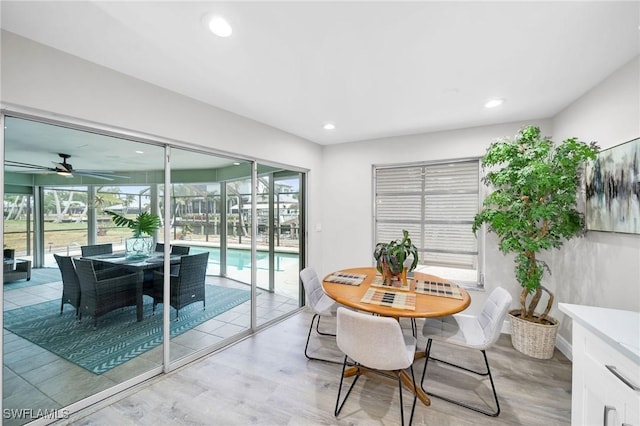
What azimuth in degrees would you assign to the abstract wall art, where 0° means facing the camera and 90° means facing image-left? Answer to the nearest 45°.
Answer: approximately 45°

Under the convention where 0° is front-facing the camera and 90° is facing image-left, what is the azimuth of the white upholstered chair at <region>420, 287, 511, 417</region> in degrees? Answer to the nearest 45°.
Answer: approximately 90°

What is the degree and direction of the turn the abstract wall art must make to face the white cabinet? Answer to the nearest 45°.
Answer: approximately 45° to its left

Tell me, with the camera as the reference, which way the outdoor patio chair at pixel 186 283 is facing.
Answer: facing away from the viewer and to the left of the viewer

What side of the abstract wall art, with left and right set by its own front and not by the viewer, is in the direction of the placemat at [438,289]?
front

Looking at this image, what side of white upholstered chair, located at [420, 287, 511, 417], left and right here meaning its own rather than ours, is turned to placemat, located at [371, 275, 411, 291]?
front

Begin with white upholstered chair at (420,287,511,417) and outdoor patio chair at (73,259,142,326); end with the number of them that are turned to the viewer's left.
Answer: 1

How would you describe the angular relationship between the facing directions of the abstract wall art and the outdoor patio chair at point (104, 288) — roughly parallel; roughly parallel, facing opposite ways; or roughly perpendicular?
roughly perpendicular

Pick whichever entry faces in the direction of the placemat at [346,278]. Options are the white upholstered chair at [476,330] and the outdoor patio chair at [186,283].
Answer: the white upholstered chair

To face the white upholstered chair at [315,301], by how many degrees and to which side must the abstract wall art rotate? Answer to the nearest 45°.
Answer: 0° — it already faces it

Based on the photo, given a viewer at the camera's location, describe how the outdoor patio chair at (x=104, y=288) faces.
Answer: facing away from the viewer and to the right of the viewer
